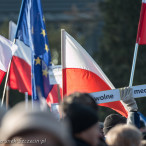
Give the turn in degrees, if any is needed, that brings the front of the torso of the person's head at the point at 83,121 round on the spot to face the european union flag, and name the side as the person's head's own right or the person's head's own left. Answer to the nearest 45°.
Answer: approximately 90° to the person's head's own left

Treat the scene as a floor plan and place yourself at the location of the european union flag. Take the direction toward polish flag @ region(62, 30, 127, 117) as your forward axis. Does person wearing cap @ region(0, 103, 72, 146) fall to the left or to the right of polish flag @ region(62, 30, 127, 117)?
right

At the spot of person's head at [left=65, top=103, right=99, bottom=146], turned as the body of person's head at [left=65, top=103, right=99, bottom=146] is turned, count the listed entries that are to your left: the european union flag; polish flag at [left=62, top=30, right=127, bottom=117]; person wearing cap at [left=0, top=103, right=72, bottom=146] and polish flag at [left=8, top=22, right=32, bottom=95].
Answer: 3

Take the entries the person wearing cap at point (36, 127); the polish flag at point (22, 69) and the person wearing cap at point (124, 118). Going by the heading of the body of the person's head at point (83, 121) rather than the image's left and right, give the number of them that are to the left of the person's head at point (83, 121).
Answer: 2

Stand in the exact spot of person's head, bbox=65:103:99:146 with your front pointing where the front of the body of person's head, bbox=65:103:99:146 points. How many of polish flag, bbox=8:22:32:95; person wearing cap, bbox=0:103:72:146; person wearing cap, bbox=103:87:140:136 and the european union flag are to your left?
3
